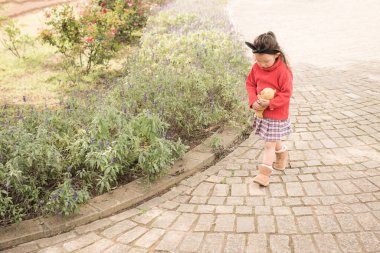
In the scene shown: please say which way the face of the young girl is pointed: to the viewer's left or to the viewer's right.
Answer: to the viewer's left

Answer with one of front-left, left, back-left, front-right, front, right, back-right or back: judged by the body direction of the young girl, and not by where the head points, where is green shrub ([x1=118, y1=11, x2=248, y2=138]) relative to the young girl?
right

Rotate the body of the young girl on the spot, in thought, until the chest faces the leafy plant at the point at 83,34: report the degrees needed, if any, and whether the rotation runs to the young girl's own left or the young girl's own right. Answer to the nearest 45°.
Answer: approximately 90° to the young girl's own right

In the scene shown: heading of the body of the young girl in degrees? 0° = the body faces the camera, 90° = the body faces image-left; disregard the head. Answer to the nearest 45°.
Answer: approximately 45°

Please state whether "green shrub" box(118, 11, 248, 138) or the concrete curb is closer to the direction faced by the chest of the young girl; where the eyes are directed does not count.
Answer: the concrete curb
